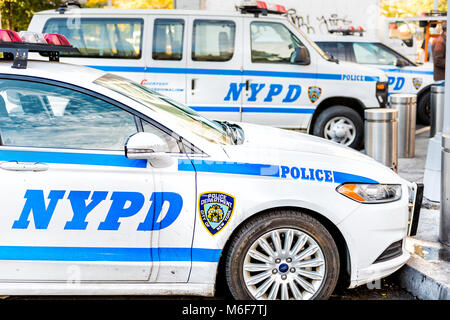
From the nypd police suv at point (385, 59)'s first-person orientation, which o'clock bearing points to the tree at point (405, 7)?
The tree is roughly at 9 o'clock from the nypd police suv.

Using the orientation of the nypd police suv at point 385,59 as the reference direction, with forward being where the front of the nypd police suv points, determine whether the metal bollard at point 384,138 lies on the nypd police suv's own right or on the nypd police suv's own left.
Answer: on the nypd police suv's own right

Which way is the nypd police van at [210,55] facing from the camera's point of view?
to the viewer's right

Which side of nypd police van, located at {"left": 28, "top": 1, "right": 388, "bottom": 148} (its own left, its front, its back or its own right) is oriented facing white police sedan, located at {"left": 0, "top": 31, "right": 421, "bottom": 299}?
right

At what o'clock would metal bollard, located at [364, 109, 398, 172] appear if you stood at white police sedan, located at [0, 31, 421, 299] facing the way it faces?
The metal bollard is roughly at 10 o'clock from the white police sedan.

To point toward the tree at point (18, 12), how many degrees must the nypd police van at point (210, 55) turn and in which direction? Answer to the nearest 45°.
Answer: approximately 135° to its left

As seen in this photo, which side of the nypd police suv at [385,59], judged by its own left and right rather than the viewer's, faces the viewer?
right

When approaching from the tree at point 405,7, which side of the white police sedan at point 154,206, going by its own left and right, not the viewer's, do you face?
left

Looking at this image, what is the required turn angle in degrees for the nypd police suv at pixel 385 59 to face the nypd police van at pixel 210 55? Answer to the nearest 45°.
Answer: approximately 135° to its right

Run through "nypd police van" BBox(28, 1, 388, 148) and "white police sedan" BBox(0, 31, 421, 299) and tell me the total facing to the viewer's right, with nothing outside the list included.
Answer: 2

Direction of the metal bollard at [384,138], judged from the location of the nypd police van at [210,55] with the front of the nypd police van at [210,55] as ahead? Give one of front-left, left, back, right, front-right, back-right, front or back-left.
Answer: front-right

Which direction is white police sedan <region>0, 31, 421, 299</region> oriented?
to the viewer's right
